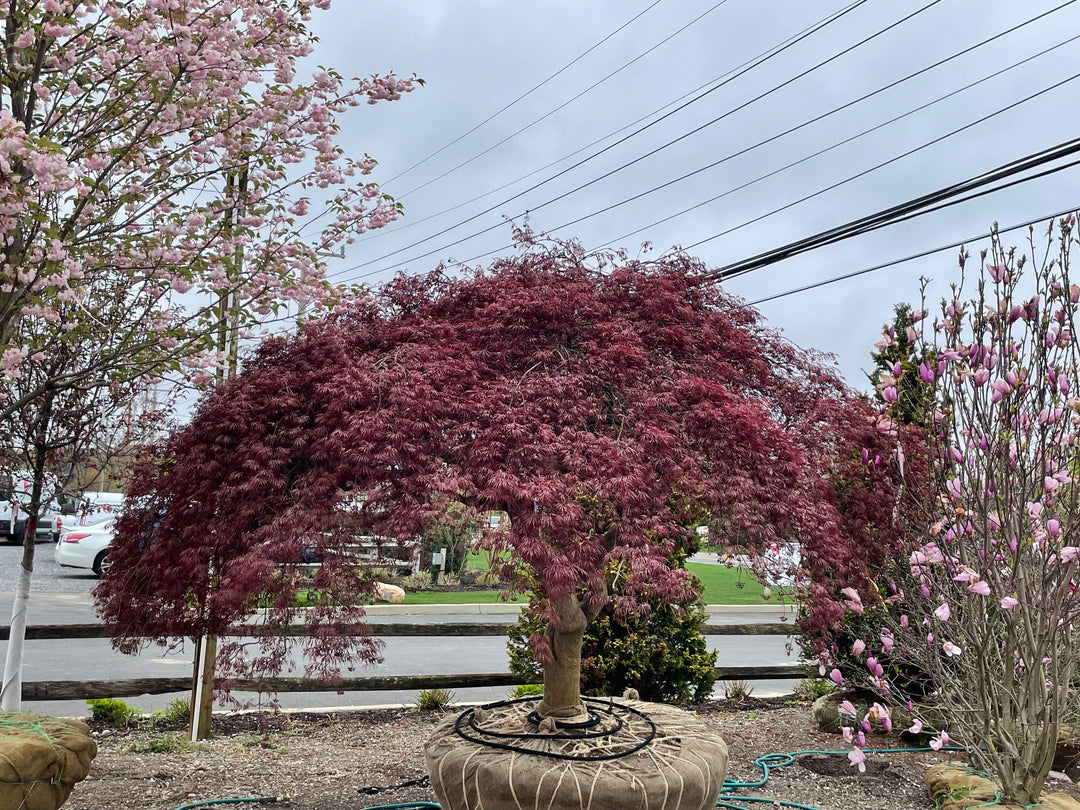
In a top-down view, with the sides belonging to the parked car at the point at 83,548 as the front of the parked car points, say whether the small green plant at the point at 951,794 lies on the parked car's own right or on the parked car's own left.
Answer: on the parked car's own right

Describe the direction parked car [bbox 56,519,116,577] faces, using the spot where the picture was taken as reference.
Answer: facing away from the viewer and to the right of the viewer

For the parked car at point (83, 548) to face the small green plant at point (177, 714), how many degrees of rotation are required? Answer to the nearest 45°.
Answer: approximately 135° to its right

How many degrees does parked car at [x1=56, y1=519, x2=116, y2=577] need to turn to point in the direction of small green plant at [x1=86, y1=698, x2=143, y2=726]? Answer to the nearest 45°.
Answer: approximately 135° to its right

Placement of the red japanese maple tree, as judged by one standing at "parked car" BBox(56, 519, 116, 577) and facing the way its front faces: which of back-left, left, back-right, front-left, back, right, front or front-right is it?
back-right

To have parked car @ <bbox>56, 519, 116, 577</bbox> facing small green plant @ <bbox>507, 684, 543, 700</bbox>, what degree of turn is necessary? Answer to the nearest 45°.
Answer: approximately 135° to its right
